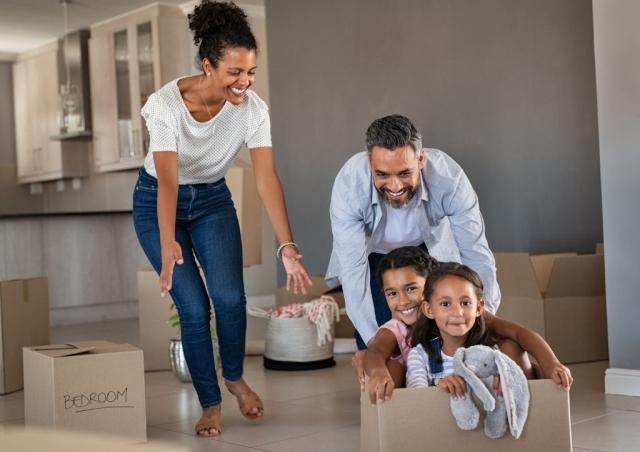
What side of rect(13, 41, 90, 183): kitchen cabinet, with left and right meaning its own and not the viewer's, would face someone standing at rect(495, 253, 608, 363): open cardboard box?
left

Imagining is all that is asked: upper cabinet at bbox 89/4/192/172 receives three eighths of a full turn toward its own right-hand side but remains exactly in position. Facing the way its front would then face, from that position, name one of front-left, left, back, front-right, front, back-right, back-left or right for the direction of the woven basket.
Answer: back

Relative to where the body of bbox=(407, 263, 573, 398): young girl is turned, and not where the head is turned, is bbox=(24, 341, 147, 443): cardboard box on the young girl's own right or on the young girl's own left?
on the young girl's own right

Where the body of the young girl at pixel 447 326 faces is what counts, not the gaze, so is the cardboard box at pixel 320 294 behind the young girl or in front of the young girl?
behind

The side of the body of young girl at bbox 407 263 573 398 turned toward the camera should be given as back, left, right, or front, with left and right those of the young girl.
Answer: front

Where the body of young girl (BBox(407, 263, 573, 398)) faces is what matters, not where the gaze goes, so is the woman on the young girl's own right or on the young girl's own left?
on the young girl's own right

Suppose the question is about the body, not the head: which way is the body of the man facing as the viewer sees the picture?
toward the camera

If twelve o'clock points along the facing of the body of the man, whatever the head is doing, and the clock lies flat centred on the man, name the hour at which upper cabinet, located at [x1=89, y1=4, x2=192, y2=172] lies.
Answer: The upper cabinet is roughly at 5 o'clock from the man.

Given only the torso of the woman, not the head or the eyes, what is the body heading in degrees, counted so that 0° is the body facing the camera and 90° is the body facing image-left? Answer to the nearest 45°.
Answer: approximately 315°

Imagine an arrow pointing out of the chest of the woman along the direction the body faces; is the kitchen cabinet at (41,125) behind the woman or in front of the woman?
behind

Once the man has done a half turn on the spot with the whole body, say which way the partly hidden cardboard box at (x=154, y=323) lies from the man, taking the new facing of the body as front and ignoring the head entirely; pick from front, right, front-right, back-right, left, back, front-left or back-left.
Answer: front-left

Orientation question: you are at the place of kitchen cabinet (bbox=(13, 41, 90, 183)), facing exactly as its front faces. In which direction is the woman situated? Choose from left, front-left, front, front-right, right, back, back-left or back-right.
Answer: front-left

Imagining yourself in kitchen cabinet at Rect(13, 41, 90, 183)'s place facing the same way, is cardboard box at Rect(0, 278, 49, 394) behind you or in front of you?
in front

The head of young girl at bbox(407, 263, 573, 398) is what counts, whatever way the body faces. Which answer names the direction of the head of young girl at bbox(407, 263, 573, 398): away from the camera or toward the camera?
toward the camera

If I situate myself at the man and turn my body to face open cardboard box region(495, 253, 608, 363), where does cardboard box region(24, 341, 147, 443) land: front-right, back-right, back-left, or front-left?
back-left

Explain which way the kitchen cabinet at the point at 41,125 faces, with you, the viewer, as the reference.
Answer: facing the viewer and to the left of the viewer

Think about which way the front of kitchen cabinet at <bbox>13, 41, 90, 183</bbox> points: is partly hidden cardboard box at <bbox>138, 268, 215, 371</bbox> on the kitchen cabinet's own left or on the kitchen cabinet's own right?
on the kitchen cabinet's own left

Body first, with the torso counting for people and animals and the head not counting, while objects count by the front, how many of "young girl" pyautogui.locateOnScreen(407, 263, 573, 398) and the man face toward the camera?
2

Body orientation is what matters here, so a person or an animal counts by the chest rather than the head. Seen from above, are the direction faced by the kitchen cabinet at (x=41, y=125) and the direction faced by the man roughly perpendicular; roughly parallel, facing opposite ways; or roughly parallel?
roughly parallel

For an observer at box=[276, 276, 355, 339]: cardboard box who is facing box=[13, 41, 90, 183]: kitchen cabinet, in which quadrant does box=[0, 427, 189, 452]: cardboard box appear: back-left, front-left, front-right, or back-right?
back-left
